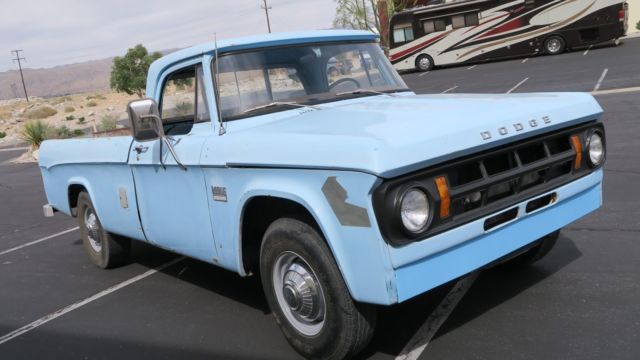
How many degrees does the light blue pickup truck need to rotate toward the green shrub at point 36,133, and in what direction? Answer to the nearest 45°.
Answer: approximately 180°

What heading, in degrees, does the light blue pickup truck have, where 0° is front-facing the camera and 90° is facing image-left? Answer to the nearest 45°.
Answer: approximately 315°
